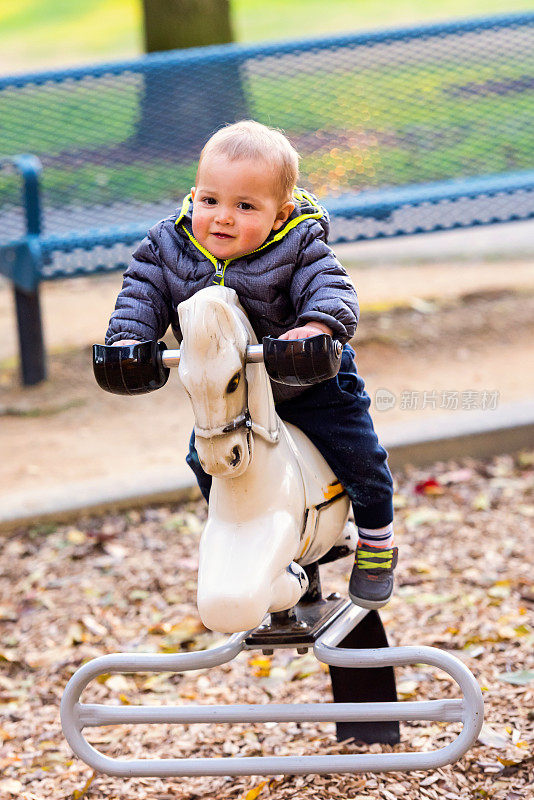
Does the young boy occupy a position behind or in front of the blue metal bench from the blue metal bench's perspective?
in front

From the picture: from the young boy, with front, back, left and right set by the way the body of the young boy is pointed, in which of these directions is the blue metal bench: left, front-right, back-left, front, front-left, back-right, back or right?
back-right

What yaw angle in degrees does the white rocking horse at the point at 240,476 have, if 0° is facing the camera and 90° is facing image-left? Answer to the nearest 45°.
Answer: approximately 45°

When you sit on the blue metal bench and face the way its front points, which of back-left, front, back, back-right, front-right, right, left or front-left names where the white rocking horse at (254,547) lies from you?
front

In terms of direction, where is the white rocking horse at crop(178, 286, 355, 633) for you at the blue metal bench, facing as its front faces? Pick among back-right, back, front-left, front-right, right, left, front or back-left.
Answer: front

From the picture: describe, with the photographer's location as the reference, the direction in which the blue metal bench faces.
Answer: facing the viewer

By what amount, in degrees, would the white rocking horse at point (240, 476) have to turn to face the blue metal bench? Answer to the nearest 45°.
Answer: approximately 135° to its right

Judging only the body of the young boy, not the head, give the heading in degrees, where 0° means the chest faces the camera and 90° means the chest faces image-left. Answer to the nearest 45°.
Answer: approximately 45°

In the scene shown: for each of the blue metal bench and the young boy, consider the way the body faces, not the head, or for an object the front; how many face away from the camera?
0
